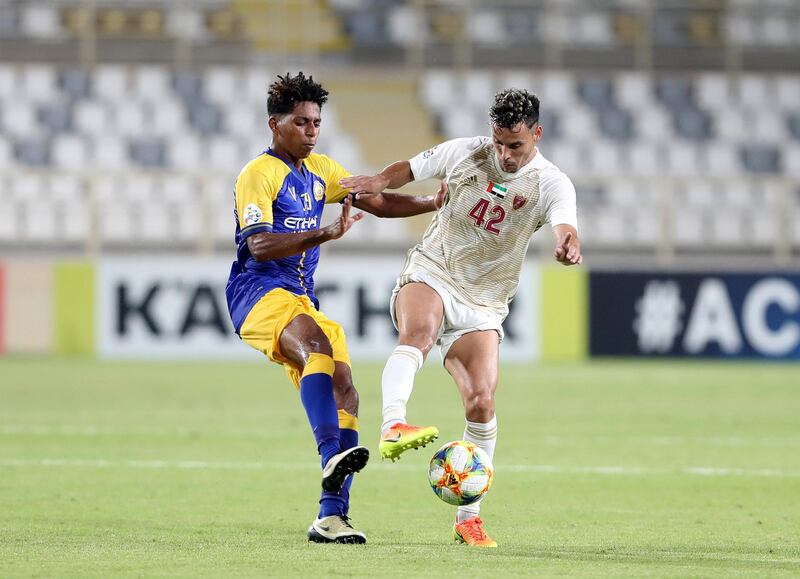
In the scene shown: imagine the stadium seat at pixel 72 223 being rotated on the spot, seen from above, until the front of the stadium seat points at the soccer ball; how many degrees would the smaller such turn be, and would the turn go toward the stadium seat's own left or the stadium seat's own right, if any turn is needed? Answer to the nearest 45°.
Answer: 0° — it already faces it

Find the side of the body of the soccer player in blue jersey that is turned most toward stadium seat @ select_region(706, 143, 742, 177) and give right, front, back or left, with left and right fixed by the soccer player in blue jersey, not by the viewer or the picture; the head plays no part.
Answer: left

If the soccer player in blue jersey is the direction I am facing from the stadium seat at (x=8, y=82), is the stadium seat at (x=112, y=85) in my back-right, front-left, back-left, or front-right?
front-left

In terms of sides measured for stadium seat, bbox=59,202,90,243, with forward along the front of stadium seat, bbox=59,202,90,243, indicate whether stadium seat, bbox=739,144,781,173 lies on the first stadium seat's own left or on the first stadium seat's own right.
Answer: on the first stadium seat's own left

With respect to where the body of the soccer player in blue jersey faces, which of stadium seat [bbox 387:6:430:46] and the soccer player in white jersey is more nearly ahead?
the soccer player in white jersey

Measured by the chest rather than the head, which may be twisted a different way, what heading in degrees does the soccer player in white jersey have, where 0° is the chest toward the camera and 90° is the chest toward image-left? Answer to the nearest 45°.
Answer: approximately 0°

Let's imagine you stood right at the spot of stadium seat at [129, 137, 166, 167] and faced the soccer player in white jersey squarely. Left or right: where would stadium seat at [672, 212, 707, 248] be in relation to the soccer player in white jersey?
left

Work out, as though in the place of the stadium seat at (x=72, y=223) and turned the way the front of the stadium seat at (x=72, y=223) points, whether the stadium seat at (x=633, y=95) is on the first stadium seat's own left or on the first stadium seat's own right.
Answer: on the first stadium seat's own left

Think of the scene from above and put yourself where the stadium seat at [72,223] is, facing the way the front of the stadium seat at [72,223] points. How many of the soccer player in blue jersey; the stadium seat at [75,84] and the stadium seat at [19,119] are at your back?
2

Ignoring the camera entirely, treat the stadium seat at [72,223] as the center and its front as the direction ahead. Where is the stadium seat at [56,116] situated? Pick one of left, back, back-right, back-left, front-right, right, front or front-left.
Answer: back

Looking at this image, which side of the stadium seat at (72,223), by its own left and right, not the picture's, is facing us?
front

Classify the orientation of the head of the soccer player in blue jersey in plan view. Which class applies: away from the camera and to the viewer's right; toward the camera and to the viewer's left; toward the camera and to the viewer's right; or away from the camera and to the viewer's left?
toward the camera and to the viewer's right

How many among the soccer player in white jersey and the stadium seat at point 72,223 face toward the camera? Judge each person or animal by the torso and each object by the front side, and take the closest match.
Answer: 2

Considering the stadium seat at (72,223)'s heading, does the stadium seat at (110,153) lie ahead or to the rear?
to the rear

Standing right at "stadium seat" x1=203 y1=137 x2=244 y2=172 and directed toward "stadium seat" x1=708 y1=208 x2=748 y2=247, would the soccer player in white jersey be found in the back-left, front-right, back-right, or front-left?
front-right

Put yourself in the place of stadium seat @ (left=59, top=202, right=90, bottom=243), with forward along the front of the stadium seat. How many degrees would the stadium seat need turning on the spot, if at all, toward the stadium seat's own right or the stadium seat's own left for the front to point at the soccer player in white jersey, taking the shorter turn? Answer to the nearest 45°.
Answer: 0° — it already faces them

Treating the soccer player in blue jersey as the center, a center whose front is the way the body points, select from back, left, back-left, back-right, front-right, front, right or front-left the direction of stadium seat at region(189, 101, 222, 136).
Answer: back-left

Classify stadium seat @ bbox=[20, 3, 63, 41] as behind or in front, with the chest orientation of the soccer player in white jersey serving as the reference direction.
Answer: behind
